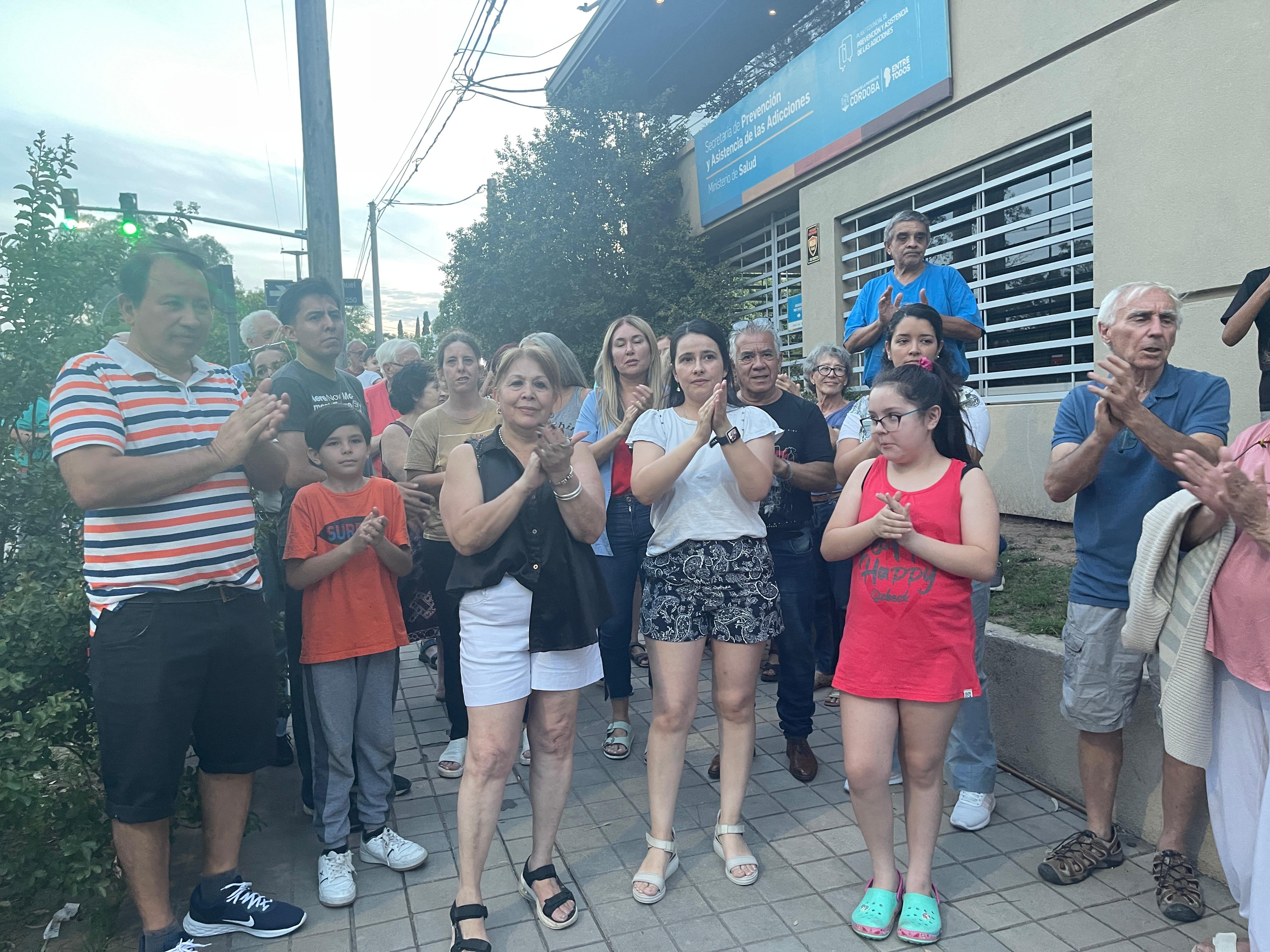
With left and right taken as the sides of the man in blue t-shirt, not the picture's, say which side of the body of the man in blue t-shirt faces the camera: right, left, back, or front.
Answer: front

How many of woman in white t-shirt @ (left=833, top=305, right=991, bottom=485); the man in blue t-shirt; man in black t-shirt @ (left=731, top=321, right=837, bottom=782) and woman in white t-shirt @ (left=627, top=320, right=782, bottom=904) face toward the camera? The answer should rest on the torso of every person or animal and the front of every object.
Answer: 4

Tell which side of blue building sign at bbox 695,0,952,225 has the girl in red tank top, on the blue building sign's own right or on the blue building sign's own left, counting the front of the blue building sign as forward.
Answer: on the blue building sign's own left

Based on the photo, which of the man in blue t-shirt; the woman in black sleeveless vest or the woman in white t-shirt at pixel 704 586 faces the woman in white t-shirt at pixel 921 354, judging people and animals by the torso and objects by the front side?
the man in blue t-shirt

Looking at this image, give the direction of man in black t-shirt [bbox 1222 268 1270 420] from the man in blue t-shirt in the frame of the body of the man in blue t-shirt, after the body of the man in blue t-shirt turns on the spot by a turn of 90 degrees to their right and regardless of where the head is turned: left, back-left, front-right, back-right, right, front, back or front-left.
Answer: back

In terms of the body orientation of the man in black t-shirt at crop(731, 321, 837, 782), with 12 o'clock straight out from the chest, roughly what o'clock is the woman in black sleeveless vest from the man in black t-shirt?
The woman in black sleeveless vest is roughly at 1 o'clock from the man in black t-shirt.

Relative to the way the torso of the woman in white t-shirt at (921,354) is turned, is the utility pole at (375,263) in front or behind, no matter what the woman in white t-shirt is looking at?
behind

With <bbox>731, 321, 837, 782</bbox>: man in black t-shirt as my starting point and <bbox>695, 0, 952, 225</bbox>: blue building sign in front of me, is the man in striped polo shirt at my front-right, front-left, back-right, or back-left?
back-left

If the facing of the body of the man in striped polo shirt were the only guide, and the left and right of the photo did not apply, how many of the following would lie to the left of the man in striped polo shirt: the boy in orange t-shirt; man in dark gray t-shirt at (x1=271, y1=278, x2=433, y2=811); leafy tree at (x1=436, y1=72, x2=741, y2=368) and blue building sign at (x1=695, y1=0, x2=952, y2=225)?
4

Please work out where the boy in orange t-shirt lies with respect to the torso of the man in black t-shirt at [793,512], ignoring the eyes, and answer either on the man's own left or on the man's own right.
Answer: on the man's own right

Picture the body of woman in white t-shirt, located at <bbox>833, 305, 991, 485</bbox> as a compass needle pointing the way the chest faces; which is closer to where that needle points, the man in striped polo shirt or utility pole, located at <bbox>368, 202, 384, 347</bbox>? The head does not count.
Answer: the man in striped polo shirt

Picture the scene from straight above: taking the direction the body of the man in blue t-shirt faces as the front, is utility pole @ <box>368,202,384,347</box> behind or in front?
behind

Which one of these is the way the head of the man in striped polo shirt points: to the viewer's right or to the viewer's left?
to the viewer's right

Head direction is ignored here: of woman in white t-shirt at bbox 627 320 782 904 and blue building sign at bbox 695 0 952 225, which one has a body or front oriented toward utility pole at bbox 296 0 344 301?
the blue building sign

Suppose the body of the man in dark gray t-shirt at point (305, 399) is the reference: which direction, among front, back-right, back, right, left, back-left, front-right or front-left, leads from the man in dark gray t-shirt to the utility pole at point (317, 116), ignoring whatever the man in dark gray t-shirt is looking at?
back-left

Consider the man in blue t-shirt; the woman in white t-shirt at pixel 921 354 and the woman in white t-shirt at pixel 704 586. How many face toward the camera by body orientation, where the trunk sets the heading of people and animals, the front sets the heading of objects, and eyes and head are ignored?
3

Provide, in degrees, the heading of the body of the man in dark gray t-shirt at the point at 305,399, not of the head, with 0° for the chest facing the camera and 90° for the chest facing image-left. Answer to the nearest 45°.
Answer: approximately 315°

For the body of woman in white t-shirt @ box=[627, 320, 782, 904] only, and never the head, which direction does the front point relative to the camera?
toward the camera
